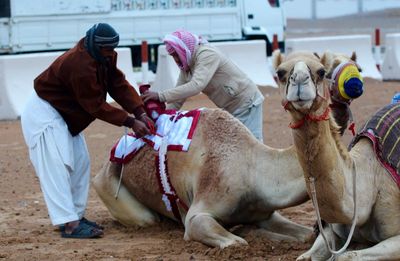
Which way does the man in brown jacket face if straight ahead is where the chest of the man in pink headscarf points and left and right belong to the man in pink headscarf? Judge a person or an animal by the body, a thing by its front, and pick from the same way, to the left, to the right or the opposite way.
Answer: the opposite way

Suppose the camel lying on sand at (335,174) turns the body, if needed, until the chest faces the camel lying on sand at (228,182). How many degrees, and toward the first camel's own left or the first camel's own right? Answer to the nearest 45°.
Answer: approximately 90° to the first camel's own right

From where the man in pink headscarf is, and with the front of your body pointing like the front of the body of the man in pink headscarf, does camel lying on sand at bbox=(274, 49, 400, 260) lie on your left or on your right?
on your left

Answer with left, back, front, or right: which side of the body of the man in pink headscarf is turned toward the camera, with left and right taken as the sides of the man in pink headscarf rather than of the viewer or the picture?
left

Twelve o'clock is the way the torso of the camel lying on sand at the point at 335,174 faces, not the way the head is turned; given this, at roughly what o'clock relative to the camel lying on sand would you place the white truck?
The white truck is roughly at 4 o'clock from the camel lying on sand.

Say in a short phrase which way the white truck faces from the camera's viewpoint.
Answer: facing to the right of the viewer

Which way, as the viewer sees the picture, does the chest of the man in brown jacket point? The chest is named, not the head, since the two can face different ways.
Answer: to the viewer's right

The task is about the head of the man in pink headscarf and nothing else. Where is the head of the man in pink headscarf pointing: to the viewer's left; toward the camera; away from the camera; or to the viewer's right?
to the viewer's left

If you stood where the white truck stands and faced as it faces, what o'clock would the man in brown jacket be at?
The man in brown jacket is roughly at 3 o'clock from the white truck.

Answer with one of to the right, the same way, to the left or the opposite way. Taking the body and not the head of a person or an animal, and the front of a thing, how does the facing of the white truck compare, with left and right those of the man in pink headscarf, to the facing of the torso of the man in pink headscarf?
the opposite way
